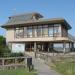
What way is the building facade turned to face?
toward the camera
